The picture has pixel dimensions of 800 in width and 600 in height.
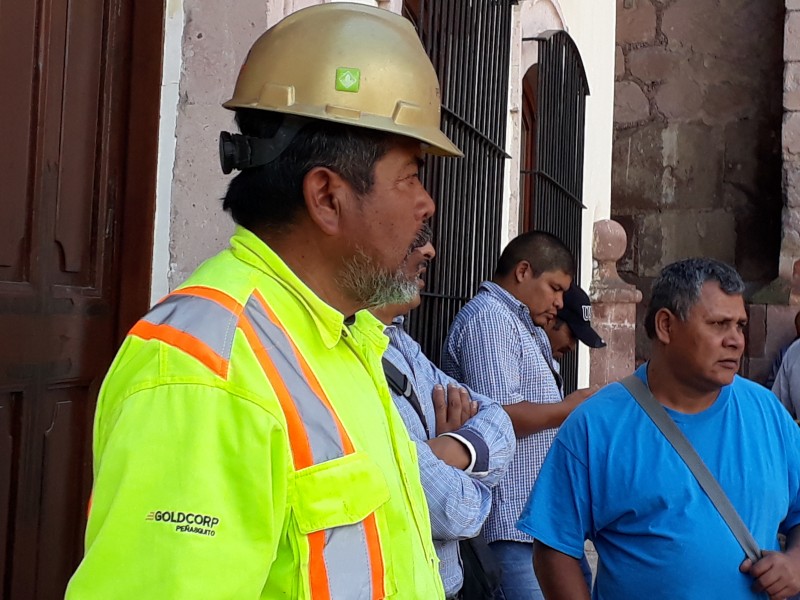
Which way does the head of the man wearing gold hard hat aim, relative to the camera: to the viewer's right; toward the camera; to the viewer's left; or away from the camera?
to the viewer's right

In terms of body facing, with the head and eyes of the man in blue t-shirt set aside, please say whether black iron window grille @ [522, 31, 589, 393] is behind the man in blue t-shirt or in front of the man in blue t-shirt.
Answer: behind

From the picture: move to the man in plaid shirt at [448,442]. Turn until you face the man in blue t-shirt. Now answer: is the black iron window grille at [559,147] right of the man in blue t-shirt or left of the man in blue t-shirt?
left

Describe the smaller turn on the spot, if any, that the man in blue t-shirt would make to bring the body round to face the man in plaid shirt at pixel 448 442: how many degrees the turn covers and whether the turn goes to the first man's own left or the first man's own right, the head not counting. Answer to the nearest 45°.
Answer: approximately 90° to the first man's own right

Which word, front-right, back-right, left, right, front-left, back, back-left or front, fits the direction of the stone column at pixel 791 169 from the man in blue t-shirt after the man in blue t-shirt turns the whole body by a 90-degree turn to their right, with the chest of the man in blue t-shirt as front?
back-right

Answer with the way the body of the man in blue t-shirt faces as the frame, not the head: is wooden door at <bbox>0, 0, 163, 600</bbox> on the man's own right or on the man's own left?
on the man's own right
